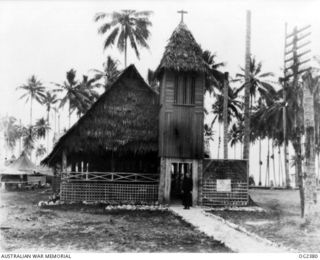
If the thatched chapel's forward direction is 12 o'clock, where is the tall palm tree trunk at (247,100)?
The tall palm tree trunk is roughly at 8 o'clock from the thatched chapel.

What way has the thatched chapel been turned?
toward the camera

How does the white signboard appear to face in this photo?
toward the camera

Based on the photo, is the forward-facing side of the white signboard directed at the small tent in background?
no

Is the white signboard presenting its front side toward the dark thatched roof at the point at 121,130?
no

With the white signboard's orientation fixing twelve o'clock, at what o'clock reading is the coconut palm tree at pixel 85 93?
The coconut palm tree is roughly at 5 o'clock from the white signboard.

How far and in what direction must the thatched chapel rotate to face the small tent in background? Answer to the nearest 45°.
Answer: approximately 135° to its right
